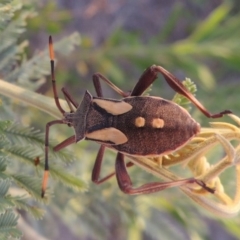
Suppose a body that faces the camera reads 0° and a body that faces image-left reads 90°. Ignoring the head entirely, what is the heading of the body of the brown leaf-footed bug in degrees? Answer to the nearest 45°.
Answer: approximately 90°
